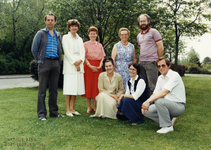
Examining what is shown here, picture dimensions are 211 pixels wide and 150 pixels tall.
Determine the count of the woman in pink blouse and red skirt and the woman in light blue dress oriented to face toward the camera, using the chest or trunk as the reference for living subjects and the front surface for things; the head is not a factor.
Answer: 2

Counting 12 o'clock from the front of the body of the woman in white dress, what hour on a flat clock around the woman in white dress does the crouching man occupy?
The crouching man is roughly at 12 o'clock from the woman in white dress.

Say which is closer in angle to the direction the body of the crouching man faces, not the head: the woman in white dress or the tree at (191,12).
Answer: the woman in white dress

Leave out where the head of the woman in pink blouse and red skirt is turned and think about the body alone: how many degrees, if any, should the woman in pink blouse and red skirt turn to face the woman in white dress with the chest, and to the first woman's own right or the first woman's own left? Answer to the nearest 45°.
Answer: approximately 45° to the first woman's own right

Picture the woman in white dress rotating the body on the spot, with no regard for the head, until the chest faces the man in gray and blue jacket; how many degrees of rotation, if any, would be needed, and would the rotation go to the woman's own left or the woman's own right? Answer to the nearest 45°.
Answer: approximately 90° to the woman's own right

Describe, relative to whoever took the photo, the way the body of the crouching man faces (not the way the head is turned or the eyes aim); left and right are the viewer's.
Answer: facing the viewer and to the left of the viewer

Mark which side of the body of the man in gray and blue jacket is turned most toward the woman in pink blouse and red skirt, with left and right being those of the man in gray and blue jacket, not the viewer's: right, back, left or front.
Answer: left

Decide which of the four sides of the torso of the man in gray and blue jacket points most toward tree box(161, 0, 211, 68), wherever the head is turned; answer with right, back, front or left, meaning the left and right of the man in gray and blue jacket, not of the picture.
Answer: left

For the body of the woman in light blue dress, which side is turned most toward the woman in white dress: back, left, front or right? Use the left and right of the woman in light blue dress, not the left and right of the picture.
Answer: right

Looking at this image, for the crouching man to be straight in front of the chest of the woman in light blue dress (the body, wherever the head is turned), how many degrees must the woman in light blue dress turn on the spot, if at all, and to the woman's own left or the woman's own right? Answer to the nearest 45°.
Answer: approximately 45° to the woman's own left

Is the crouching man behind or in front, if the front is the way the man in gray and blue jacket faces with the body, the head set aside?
in front
